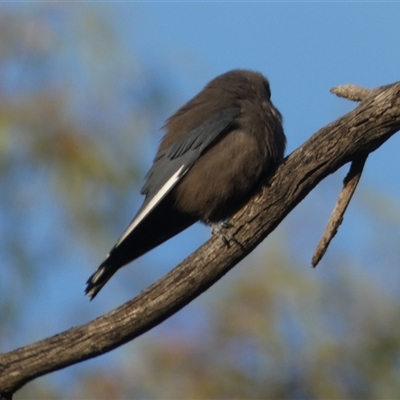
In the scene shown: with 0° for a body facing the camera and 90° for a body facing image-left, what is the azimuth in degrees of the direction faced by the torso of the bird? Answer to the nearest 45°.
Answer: approximately 270°

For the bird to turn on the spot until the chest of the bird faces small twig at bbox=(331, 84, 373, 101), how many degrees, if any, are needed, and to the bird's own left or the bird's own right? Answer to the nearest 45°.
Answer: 0° — it already faces it
